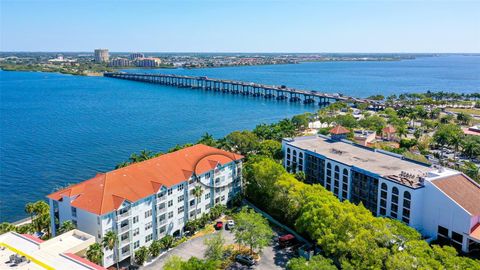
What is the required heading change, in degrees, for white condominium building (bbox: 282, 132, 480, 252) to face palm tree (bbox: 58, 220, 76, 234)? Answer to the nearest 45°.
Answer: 0° — it already faces it

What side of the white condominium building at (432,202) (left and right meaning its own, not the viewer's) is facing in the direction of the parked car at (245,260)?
front

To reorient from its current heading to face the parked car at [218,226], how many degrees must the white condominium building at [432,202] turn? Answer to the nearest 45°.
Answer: approximately 45° to its right

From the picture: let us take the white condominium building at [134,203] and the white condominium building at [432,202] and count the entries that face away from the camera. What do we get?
0

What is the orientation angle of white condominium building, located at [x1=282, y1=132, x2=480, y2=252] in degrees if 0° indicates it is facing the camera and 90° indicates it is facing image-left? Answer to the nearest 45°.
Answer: approximately 45°

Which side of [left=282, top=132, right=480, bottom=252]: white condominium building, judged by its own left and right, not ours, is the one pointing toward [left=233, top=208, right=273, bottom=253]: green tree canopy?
front

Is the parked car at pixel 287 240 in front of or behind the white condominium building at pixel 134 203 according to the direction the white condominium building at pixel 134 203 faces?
in front
